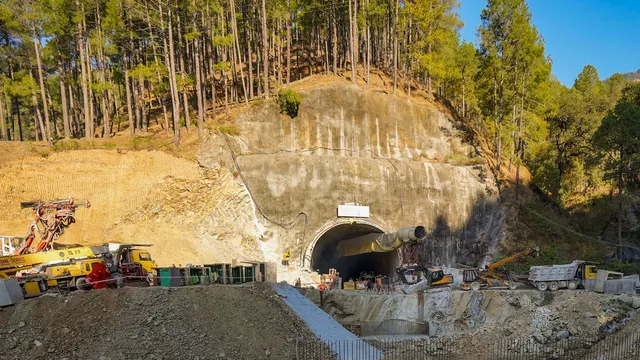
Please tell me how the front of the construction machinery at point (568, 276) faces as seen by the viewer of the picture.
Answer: facing to the right of the viewer

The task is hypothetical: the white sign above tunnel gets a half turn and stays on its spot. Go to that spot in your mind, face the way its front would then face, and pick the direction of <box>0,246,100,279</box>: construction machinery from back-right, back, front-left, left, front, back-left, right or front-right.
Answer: back-left

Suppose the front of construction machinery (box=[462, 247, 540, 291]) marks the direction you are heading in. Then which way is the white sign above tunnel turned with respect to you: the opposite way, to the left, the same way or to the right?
to the right

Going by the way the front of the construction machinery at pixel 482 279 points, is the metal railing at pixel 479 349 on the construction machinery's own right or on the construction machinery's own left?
on the construction machinery's own right

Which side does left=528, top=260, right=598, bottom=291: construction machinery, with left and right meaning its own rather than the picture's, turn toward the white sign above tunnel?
back

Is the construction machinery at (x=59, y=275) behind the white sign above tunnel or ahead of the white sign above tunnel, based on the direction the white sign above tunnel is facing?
ahead

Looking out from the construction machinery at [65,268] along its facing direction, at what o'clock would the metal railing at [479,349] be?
The metal railing is roughly at 1 o'clock from the construction machinery.

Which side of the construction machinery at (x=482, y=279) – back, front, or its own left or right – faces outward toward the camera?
right

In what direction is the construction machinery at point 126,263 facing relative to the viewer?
to the viewer's right

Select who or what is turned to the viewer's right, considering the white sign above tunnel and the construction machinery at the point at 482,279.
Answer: the construction machinery
